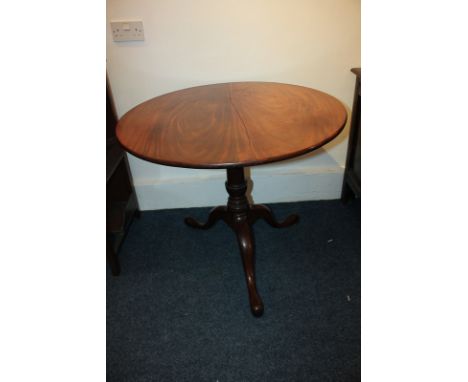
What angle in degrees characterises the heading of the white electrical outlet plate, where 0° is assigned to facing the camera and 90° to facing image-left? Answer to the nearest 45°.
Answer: approximately 0°
